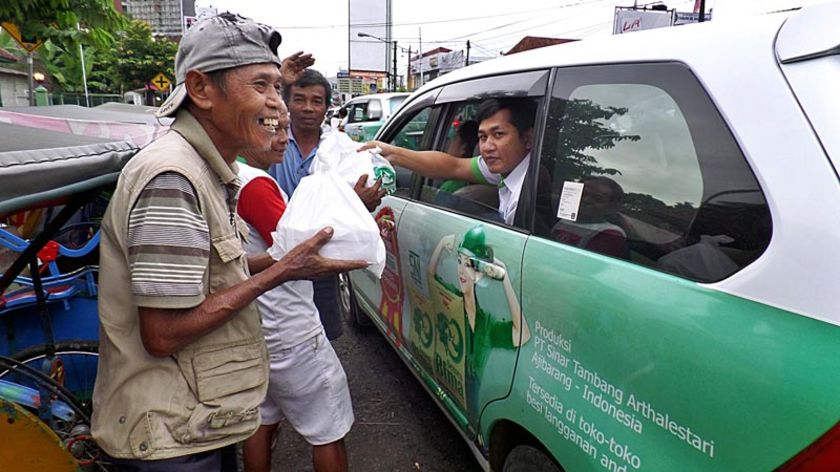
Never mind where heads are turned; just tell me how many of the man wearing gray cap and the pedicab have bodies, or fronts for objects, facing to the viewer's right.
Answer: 2

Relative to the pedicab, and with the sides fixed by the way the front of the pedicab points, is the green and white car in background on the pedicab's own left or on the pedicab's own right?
on the pedicab's own left

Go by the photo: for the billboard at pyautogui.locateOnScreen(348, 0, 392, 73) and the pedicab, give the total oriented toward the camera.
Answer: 1

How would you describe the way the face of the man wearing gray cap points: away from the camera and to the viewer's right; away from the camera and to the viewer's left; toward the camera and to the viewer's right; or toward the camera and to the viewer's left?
toward the camera and to the viewer's right

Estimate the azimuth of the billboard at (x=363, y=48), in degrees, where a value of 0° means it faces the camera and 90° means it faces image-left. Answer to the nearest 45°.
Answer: approximately 0°

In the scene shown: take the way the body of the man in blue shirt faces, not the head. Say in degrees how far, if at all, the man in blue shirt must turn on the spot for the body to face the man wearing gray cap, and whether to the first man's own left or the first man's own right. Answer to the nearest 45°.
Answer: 0° — they already face them

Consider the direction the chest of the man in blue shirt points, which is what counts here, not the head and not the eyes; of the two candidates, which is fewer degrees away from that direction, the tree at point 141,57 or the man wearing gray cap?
the man wearing gray cap

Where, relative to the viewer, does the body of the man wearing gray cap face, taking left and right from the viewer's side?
facing to the right of the viewer

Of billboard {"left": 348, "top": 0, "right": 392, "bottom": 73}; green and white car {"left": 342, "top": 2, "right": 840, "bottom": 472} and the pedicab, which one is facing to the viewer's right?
the pedicab

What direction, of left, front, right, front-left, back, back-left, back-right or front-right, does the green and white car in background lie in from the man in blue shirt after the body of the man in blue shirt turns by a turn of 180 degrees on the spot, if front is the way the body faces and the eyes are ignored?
front

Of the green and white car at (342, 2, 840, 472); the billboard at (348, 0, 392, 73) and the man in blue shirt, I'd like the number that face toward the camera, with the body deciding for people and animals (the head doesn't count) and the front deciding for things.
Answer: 2

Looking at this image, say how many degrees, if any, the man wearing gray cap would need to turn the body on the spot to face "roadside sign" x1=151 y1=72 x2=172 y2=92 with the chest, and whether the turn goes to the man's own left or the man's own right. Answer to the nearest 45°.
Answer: approximately 90° to the man's own left

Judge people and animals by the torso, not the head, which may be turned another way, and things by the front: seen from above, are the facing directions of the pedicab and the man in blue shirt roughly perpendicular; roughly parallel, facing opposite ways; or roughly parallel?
roughly perpendicular

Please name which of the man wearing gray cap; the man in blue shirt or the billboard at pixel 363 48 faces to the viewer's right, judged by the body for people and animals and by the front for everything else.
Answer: the man wearing gray cap

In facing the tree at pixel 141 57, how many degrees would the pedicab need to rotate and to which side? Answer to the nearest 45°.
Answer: approximately 90° to its left
